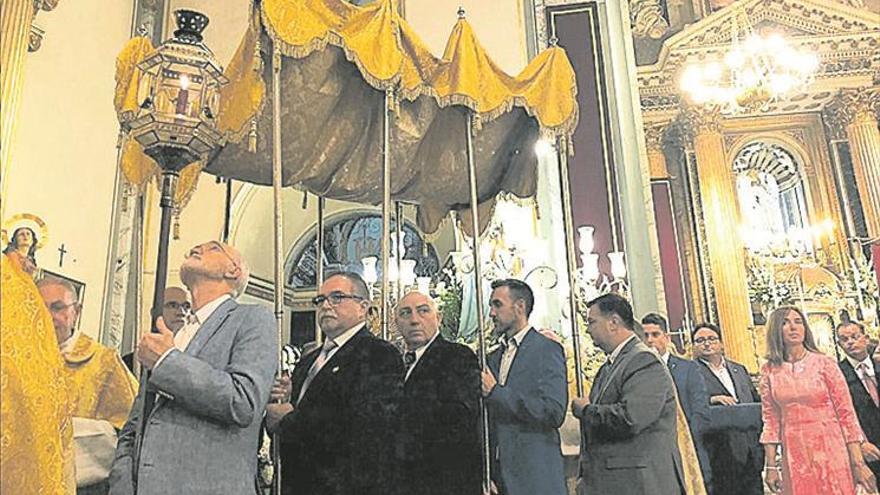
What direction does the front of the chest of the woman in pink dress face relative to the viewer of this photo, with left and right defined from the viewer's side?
facing the viewer

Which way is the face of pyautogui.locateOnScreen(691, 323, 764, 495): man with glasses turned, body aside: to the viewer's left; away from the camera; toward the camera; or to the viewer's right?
toward the camera

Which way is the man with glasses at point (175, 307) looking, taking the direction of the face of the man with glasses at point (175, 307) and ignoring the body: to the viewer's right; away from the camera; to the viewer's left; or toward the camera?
toward the camera

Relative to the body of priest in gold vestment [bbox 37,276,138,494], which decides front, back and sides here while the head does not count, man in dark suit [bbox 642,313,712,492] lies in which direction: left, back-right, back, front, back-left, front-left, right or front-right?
back-left

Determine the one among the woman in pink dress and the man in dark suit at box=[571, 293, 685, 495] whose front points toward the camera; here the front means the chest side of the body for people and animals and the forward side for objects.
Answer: the woman in pink dress

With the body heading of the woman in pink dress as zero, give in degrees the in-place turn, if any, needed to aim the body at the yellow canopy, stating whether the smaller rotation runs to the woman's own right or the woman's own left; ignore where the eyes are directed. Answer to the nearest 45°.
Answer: approximately 45° to the woman's own right

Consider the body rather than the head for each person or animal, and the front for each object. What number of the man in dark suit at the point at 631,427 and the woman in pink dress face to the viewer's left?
1

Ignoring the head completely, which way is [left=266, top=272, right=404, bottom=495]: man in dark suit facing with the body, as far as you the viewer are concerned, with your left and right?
facing the viewer and to the left of the viewer

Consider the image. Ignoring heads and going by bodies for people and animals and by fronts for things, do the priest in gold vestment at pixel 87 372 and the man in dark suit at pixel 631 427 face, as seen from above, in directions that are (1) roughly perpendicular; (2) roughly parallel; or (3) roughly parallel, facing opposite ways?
roughly perpendicular

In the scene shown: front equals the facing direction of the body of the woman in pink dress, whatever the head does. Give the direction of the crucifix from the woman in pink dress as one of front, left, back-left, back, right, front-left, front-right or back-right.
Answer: right
